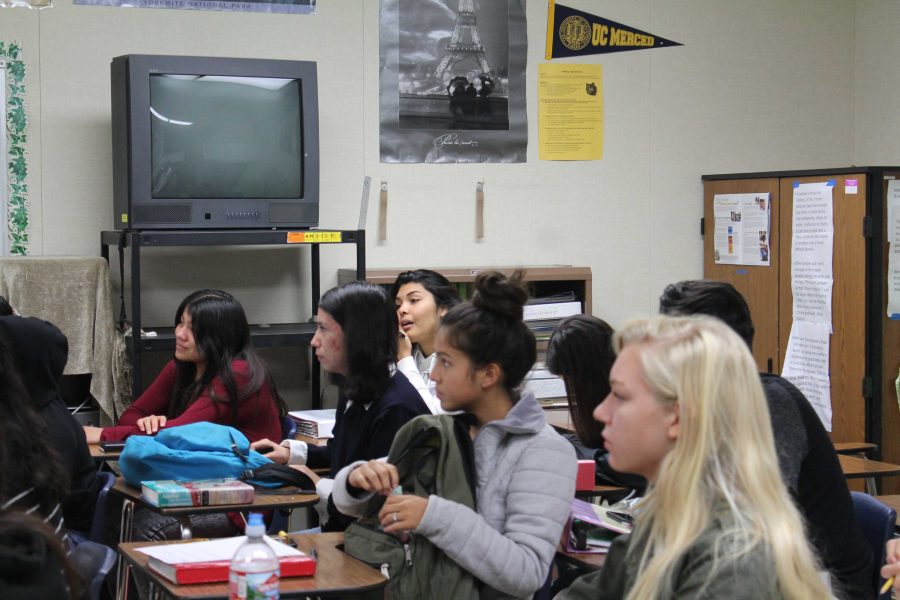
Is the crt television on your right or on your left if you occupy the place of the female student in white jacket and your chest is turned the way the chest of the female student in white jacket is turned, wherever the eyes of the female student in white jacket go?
on your right

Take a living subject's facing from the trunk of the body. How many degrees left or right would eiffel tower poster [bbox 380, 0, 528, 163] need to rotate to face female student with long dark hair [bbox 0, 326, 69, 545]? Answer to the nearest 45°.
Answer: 0° — it already faces them

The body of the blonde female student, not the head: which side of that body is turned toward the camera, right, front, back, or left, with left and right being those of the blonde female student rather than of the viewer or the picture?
left

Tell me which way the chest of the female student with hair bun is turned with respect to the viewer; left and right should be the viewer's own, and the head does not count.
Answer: facing to the left of the viewer

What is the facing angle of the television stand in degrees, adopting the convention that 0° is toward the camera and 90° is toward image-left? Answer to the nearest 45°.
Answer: approximately 0°

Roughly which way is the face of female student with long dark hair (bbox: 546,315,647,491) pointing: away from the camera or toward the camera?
away from the camera

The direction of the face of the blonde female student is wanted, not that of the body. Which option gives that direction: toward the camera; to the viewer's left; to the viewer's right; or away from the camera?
to the viewer's left

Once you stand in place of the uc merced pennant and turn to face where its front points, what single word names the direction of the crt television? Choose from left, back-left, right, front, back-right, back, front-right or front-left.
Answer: front-right

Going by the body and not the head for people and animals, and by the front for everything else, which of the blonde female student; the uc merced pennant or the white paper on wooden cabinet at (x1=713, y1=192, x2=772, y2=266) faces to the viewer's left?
the blonde female student
